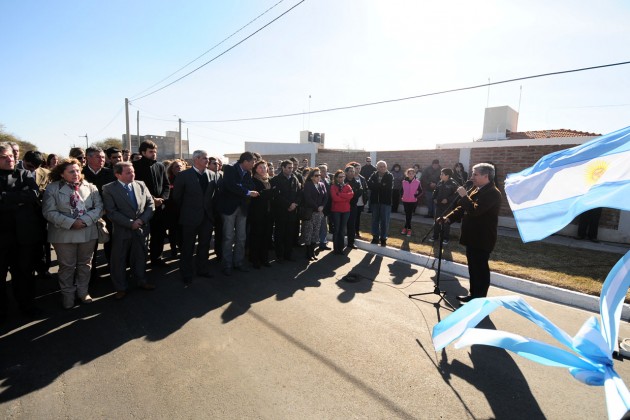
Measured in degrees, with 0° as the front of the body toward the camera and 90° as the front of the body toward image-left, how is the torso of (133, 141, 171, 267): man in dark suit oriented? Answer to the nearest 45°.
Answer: approximately 315°

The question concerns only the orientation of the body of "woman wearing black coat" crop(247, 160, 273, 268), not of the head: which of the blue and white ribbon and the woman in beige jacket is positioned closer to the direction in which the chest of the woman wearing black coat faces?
the blue and white ribbon

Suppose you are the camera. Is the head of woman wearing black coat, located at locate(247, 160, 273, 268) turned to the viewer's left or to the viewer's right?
to the viewer's right

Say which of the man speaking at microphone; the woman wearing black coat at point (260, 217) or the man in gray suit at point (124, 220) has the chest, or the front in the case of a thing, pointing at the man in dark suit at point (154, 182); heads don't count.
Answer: the man speaking at microphone

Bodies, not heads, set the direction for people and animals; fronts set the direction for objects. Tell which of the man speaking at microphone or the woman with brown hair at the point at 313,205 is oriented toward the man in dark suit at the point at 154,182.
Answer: the man speaking at microphone

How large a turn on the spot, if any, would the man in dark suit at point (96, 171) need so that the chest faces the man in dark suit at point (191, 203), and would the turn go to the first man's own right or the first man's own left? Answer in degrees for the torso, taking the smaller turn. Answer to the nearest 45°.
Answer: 0° — they already face them

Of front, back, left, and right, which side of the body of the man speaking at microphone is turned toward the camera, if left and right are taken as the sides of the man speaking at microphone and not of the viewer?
left

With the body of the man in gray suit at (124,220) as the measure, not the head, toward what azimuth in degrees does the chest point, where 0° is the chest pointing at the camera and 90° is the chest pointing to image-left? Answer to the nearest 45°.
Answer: approximately 315°

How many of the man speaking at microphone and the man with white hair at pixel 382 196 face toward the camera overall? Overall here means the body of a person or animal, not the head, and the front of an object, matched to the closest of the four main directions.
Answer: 1
